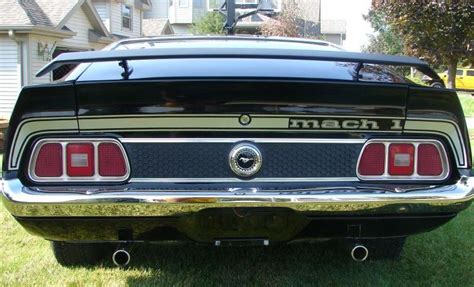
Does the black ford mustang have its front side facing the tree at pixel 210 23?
yes

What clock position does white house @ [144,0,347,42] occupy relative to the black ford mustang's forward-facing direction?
The white house is roughly at 12 o'clock from the black ford mustang.

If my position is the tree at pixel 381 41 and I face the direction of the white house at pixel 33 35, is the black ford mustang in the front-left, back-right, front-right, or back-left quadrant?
front-left

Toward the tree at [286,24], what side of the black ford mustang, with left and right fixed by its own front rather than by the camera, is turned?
front

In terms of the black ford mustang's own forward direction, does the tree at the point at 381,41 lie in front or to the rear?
in front

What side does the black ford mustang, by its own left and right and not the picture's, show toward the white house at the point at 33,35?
front

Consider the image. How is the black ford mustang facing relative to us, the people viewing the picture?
facing away from the viewer

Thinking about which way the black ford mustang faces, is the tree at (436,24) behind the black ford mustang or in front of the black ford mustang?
in front
